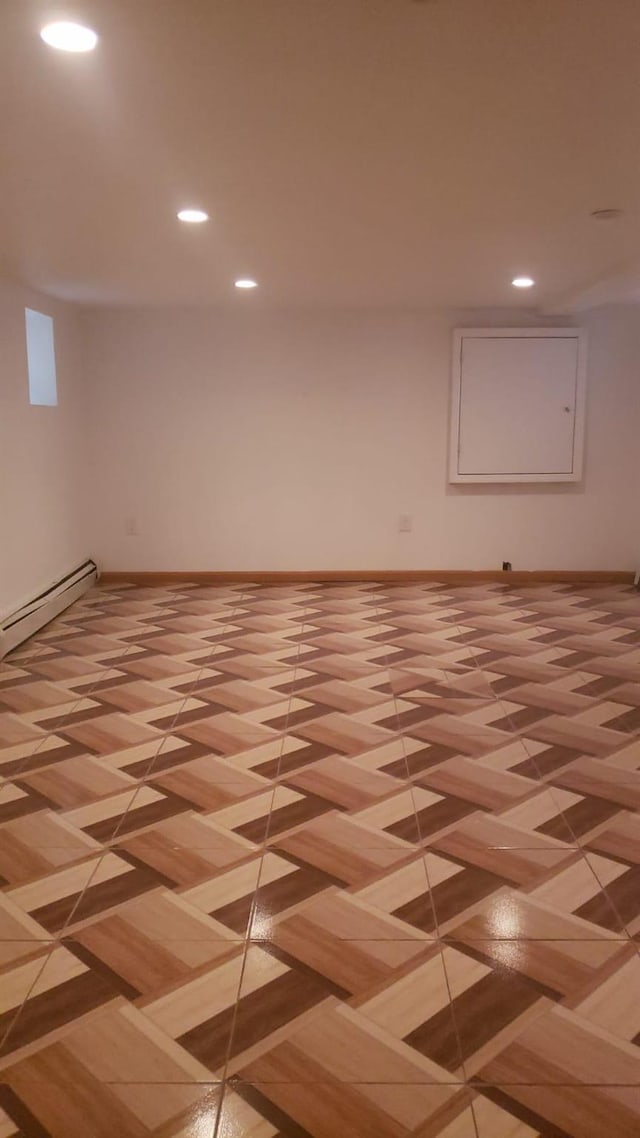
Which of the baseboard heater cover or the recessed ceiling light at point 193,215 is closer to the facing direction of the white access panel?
the recessed ceiling light

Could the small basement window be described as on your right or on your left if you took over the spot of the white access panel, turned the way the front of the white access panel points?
on your right

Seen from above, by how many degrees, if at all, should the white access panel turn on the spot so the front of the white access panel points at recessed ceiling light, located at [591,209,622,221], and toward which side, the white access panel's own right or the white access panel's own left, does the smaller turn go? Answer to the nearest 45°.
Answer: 0° — it already faces it

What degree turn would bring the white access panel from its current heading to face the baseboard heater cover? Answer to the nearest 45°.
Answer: approximately 45° to its right

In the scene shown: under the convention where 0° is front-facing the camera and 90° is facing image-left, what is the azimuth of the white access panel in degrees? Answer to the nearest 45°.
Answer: approximately 0°

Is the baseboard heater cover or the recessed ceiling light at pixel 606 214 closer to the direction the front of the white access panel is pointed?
the recessed ceiling light
